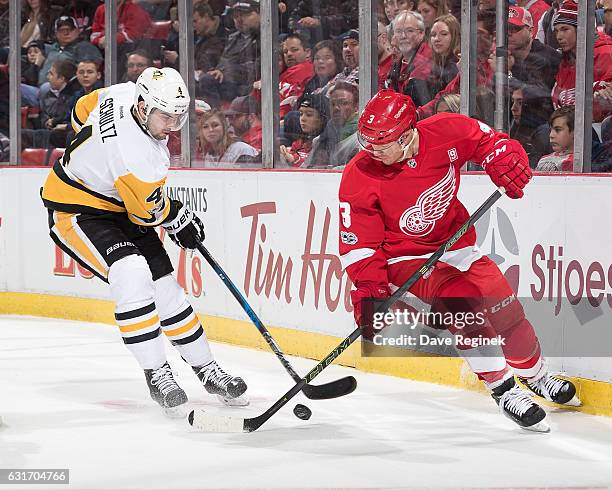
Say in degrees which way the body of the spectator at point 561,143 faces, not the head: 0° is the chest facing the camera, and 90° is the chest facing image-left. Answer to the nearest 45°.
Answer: approximately 45°

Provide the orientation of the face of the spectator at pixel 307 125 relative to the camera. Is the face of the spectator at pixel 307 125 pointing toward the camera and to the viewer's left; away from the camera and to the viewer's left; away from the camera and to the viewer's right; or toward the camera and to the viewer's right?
toward the camera and to the viewer's left

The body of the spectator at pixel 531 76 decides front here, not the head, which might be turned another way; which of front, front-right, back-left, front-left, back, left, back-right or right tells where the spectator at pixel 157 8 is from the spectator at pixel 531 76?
right

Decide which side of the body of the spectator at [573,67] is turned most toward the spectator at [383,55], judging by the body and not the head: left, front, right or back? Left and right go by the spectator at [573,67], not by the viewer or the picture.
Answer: right

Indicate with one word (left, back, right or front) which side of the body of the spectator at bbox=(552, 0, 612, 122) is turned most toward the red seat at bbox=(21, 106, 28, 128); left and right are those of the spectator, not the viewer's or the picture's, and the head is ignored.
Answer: right

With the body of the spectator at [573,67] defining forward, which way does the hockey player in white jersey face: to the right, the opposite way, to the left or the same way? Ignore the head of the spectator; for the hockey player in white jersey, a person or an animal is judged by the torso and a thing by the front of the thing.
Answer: to the left

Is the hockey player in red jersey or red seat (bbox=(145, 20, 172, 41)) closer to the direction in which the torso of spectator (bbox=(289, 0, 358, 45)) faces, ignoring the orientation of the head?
the hockey player in red jersey

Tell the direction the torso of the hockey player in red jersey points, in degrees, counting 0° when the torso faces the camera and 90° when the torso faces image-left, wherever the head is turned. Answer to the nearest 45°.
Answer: approximately 0°

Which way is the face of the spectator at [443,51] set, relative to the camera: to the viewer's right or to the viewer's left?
to the viewer's left

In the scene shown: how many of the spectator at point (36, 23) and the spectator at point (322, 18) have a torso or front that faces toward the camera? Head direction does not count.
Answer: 2
